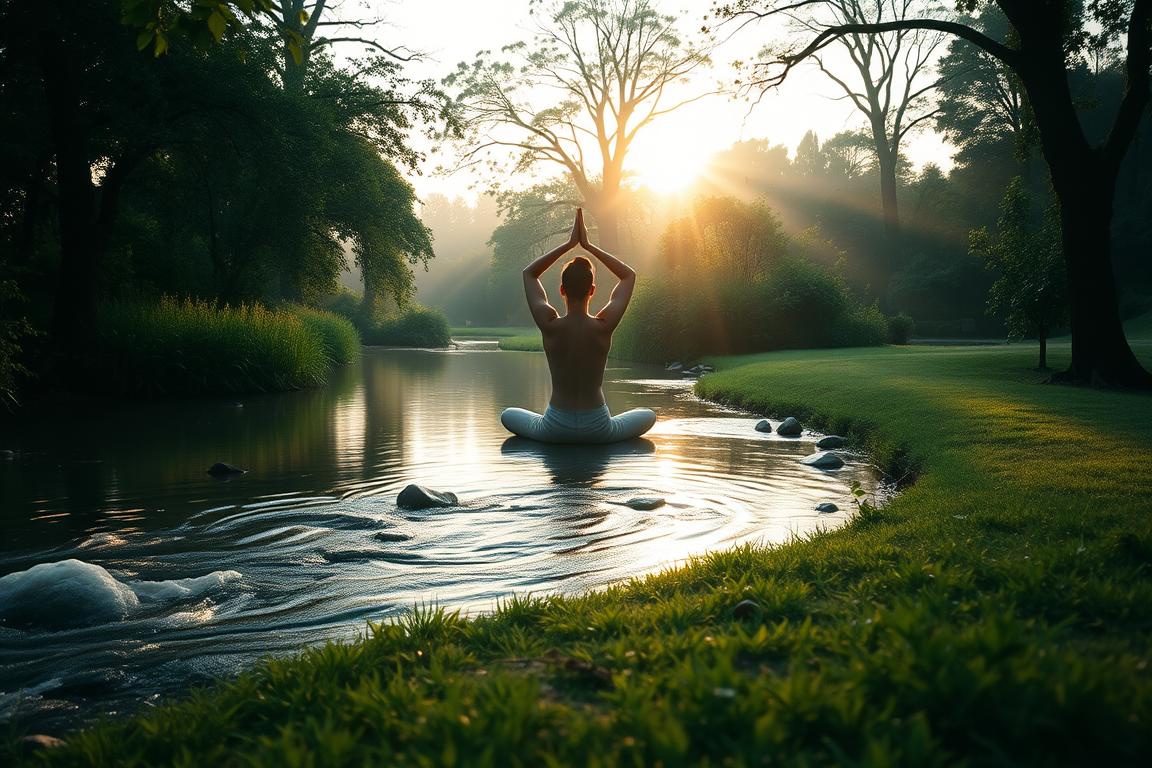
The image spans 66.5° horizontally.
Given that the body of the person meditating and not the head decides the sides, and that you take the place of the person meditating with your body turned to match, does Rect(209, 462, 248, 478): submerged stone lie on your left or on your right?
on your left

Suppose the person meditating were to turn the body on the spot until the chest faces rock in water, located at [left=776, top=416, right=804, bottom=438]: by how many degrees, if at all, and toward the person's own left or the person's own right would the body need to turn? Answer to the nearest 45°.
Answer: approximately 45° to the person's own right

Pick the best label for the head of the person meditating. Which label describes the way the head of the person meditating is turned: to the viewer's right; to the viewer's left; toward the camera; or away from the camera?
away from the camera

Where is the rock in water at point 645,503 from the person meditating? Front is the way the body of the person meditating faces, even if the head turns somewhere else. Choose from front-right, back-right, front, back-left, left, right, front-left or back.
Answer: back

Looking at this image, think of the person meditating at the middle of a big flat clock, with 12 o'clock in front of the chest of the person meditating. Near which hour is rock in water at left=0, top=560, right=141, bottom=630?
The rock in water is roughly at 7 o'clock from the person meditating.

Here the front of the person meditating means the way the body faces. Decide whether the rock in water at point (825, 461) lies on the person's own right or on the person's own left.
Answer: on the person's own right

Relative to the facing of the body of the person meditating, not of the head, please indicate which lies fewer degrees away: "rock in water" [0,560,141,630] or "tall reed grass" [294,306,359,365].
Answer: the tall reed grass

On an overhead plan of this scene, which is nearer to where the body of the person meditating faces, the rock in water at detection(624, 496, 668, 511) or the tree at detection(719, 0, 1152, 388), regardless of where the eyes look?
the tree

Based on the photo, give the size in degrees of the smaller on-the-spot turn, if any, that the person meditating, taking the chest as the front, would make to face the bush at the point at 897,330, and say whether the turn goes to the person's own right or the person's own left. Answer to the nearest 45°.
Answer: approximately 45° to the person's own right

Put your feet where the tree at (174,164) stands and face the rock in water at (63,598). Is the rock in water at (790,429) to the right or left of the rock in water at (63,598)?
left

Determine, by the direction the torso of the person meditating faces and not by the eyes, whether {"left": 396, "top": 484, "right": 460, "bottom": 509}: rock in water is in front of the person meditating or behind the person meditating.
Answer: behind

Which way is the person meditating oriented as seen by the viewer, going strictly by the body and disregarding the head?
away from the camera
